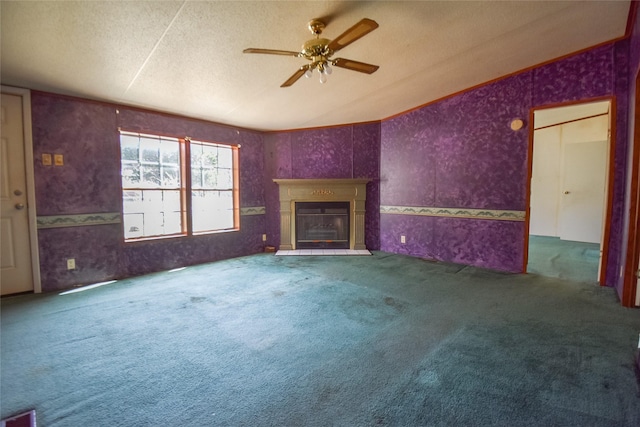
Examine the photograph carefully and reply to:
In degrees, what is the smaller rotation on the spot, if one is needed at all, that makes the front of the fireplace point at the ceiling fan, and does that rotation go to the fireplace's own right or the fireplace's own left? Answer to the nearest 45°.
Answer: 0° — it already faces it

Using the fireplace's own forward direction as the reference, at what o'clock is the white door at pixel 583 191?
The white door is roughly at 9 o'clock from the fireplace.

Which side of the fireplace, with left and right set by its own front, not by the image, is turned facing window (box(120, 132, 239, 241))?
right

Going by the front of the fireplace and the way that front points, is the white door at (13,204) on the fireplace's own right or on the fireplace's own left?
on the fireplace's own right

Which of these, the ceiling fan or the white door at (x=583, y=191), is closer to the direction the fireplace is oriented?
the ceiling fan

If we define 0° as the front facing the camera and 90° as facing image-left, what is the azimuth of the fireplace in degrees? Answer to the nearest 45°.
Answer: approximately 0°

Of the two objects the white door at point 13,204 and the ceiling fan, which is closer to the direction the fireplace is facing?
the ceiling fan
